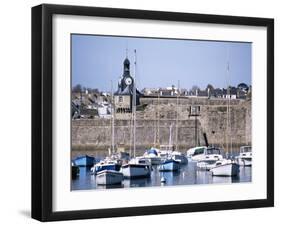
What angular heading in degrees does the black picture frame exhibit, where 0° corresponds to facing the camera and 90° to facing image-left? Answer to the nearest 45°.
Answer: approximately 315°
